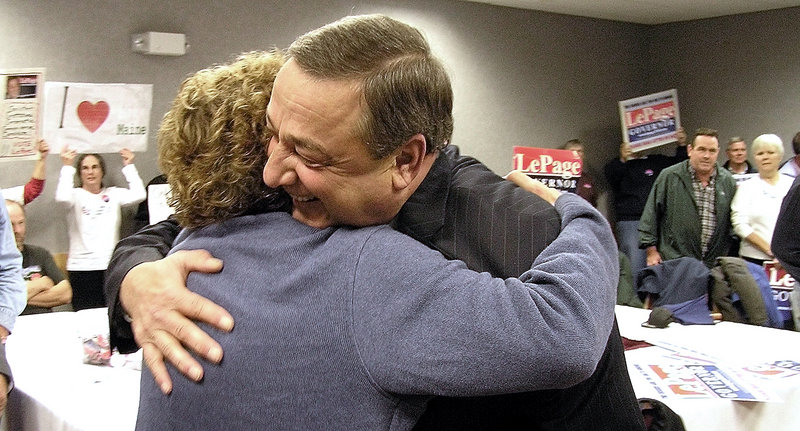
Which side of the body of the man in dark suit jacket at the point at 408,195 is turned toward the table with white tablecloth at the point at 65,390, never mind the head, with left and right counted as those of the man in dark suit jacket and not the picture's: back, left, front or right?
right

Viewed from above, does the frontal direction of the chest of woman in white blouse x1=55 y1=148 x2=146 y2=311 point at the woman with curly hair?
yes

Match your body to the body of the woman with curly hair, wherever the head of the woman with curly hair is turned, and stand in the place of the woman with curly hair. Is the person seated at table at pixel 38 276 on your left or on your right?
on your left

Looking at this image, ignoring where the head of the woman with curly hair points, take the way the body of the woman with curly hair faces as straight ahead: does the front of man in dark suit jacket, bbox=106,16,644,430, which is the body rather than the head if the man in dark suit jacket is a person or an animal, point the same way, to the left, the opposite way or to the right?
the opposite way

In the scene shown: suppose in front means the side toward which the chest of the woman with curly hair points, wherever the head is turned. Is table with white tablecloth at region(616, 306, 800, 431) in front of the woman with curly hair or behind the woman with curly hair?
in front

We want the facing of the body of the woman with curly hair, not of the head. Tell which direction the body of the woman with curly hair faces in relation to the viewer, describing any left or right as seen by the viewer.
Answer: facing away from the viewer and to the right of the viewer

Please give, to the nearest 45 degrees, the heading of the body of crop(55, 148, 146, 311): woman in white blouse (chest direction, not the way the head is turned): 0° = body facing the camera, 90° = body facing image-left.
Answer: approximately 0°

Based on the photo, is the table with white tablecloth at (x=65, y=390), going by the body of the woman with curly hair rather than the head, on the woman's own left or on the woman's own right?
on the woman's own left
